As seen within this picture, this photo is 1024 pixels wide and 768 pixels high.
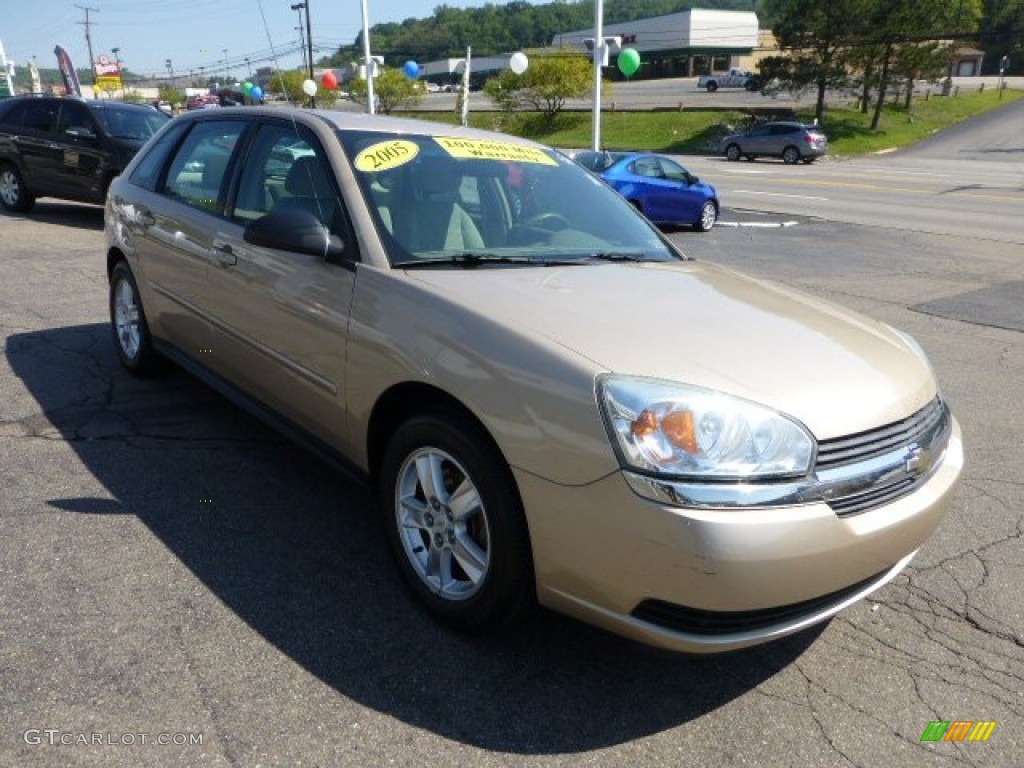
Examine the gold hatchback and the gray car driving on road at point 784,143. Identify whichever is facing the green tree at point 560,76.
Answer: the gray car driving on road

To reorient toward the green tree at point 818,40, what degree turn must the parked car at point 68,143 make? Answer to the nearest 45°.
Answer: approximately 90° to its left

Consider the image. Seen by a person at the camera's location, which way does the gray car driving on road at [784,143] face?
facing away from the viewer and to the left of the viewer

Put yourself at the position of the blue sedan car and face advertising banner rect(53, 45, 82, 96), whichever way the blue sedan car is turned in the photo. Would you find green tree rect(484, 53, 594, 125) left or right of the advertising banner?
right

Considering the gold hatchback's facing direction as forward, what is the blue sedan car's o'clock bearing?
The blue sedan car is roughly at 8 o'clock from the gold hatchback.

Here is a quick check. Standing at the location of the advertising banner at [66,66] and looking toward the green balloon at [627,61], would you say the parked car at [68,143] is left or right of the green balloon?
right

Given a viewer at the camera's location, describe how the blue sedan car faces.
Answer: facing away from the viewer and to the right of the viewer

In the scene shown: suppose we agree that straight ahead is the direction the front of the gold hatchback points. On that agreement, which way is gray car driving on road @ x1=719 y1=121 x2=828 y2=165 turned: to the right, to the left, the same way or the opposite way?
the opposite way

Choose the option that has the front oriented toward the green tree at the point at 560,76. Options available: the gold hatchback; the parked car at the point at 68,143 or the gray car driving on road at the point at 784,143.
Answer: the gray car driving on road at the point at 784,143

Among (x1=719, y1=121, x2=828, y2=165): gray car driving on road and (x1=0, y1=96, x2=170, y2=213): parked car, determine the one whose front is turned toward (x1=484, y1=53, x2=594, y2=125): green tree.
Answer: (x1=719, y1=121, x2=828, y2=165): gray car driving on road

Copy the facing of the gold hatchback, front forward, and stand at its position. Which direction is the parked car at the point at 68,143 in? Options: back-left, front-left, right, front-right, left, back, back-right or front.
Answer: back
